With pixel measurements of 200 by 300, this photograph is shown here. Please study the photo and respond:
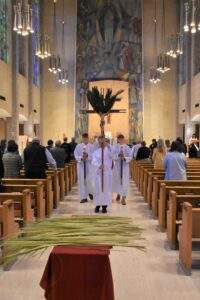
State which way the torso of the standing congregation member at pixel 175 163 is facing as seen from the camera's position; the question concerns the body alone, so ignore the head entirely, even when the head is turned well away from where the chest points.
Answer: away from the camera

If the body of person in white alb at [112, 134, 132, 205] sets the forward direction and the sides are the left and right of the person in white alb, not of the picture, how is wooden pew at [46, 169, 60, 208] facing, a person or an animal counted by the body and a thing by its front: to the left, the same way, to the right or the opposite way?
the opposite way

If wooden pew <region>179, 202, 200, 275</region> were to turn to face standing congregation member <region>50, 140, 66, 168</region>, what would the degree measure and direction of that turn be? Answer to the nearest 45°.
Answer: approximately 45° to its left

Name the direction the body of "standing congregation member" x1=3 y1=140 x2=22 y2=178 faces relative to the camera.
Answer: away from the camera

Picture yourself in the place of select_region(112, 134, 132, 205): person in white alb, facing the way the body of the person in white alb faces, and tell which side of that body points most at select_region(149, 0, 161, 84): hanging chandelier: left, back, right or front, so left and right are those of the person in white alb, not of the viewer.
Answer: back

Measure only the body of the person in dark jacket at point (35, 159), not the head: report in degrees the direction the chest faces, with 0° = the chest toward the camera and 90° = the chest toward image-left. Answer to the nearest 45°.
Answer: approximately 180°

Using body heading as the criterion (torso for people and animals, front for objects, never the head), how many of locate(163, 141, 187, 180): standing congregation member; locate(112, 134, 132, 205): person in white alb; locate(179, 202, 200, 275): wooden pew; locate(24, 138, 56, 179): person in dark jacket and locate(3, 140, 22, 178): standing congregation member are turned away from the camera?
4

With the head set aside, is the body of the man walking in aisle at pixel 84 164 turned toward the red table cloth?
yes

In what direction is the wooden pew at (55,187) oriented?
away from the camera

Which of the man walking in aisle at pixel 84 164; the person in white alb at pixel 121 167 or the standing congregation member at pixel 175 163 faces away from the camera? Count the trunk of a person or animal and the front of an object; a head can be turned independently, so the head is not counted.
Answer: the standing congregation member

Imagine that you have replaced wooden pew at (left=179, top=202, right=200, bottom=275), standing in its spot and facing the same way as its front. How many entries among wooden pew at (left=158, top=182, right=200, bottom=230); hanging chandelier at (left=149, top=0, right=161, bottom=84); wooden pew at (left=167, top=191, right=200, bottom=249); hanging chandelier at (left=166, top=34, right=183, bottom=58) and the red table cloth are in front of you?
4

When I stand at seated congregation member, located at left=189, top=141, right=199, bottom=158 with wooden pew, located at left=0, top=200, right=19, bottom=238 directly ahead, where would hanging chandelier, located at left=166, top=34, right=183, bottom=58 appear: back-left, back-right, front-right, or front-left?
back-right
